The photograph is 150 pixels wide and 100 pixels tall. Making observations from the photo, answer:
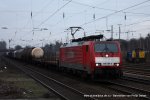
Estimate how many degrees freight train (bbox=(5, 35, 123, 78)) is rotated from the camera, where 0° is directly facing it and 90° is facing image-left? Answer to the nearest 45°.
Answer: approximately 315°
